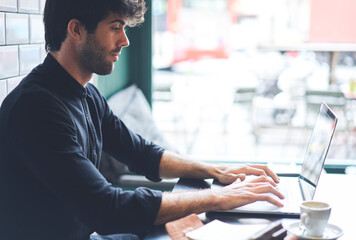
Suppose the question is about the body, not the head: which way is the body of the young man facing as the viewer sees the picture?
to the viewer's right

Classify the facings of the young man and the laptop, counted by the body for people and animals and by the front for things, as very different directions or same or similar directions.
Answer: very different directions

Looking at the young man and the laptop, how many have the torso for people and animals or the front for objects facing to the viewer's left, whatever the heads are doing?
1

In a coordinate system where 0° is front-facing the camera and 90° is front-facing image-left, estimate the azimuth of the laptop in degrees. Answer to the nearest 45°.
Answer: approximately 90°

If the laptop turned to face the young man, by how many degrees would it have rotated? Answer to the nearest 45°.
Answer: approximately 45° to its left

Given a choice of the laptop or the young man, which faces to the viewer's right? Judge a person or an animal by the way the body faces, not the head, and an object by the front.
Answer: the young man
